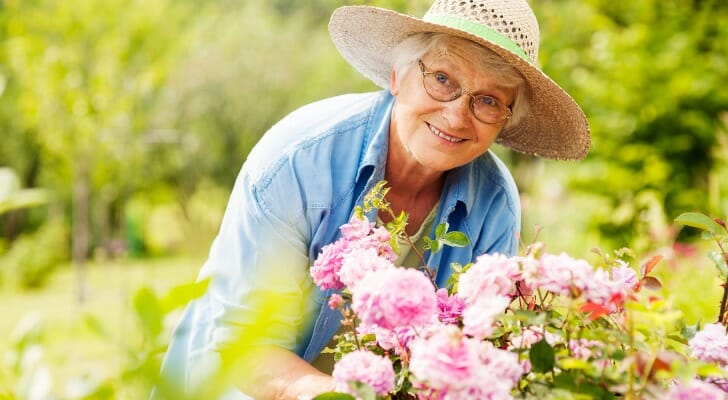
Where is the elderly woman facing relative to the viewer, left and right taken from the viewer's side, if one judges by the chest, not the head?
facing the viewer and to the right of the viewer

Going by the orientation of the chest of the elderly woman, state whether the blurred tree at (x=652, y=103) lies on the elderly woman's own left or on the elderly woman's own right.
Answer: on the elderly woman's own left

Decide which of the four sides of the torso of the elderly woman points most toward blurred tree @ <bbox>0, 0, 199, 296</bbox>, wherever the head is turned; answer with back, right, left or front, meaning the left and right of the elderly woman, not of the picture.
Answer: back

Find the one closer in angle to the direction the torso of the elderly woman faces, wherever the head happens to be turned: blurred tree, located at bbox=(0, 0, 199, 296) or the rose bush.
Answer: the rose bush

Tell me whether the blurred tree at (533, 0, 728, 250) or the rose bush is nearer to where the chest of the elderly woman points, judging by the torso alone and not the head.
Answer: the rose bush

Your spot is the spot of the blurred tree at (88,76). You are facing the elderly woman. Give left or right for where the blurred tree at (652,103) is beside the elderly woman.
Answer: left

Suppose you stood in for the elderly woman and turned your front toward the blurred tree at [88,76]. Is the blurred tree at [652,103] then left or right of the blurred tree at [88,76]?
right
